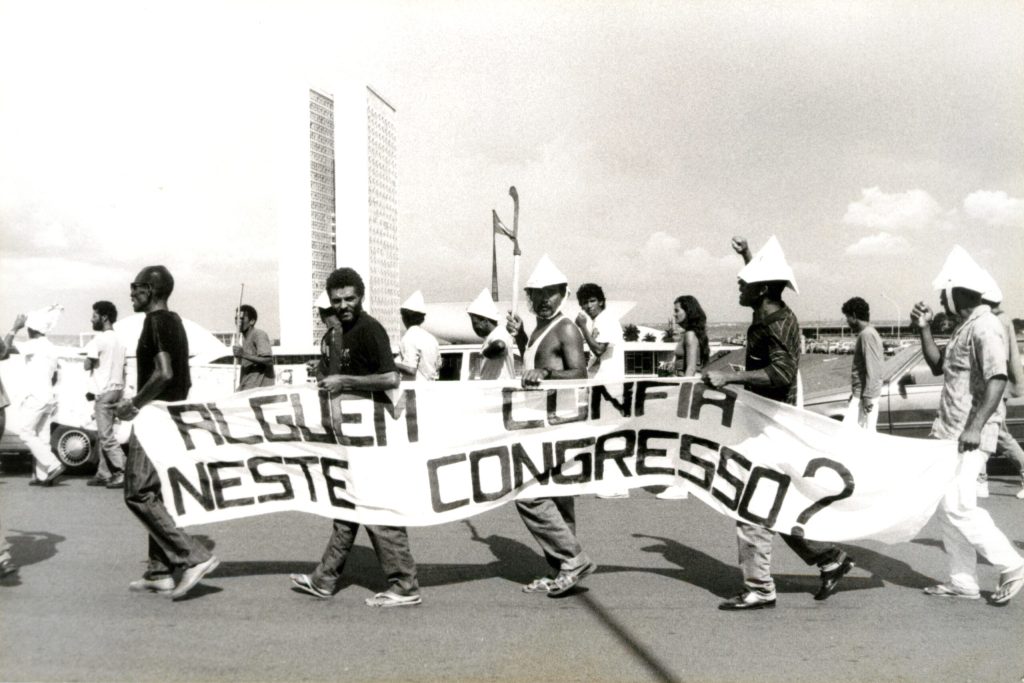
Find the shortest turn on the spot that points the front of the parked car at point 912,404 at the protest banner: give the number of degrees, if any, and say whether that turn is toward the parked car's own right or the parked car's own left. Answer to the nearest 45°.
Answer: approximately 90° to the parked car's own left

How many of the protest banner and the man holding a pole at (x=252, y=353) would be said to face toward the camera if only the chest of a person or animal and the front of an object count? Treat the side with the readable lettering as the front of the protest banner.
1

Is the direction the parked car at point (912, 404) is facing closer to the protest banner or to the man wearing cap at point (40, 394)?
the man wearing cap

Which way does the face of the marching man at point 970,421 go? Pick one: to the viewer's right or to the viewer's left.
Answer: to the viewer's left

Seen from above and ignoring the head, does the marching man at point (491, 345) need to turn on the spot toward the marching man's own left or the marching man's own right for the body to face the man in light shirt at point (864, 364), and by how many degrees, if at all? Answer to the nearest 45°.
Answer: approximately 180°

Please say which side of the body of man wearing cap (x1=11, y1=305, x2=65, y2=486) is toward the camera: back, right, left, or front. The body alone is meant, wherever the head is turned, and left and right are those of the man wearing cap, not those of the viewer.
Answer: left

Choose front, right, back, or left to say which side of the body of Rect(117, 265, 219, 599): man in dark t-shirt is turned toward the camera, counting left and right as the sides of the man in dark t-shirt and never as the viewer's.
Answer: left

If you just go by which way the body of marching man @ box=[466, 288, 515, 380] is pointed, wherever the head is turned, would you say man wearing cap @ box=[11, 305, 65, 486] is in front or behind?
in front

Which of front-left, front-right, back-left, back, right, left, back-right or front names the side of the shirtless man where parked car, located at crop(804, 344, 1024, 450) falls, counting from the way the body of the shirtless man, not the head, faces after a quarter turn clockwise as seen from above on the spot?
right

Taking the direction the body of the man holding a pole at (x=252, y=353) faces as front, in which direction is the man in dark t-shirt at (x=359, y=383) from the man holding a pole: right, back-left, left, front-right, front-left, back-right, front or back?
left

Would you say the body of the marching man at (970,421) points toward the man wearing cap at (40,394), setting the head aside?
yes

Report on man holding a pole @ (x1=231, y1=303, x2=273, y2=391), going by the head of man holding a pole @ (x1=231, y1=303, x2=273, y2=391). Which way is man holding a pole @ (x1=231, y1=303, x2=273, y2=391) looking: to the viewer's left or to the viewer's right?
to the viewer's left

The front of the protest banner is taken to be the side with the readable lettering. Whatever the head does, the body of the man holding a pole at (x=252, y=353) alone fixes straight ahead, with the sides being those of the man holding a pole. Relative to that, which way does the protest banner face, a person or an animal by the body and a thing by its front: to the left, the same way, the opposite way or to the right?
to the left

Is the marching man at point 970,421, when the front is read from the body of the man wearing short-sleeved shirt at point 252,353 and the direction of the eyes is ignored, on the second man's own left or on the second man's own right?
on the second man's own left

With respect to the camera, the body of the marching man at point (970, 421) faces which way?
to the viewer's left

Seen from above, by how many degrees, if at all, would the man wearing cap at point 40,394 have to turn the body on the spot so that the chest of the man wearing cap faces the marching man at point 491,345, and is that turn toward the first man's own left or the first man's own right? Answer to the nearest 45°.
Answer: approximately 135° to the first man's own left
